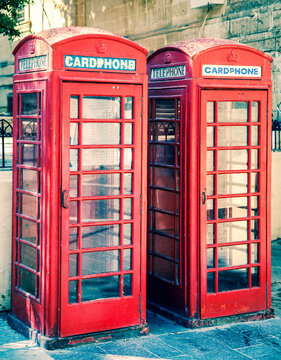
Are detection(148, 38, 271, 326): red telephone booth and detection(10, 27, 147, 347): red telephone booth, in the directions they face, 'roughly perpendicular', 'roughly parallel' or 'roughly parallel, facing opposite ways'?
roughly parallel

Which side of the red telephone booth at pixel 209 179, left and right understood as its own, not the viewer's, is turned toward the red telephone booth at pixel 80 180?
right

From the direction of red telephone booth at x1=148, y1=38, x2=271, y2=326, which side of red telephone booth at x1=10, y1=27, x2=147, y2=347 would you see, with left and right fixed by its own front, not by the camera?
left

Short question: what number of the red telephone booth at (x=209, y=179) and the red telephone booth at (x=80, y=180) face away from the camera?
0
